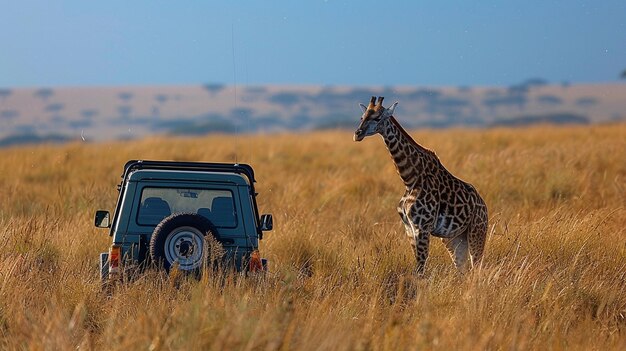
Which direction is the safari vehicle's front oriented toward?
away from the camera

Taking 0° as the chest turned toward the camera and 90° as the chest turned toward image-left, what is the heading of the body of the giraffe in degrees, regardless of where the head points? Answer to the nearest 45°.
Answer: approximately 45°

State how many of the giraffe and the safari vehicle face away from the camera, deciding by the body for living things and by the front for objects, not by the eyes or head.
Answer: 1

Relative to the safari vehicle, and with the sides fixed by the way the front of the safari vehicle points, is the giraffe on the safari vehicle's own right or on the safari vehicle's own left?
on the safari vehicle's own right

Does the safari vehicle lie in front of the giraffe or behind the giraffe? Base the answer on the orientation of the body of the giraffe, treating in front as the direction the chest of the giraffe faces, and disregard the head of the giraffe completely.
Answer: in front

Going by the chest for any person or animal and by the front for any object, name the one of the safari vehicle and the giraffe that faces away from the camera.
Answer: the safari vehicle
